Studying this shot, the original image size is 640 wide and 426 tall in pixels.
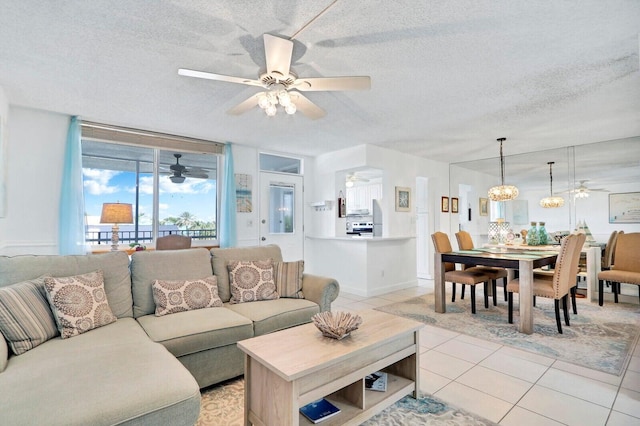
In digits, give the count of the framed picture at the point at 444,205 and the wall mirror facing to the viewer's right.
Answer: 0

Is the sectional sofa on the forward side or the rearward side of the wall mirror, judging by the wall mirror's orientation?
on the forward side

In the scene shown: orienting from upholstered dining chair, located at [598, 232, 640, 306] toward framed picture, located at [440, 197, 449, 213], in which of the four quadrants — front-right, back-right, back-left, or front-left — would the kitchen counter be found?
front-left

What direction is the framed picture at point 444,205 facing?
toward the camera

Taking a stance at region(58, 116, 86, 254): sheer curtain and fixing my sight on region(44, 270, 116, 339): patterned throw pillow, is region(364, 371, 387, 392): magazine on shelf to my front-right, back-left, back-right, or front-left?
front-left

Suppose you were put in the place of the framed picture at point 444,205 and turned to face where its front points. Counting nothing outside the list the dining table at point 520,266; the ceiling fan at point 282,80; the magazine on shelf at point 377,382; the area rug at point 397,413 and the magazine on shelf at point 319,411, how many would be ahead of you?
5

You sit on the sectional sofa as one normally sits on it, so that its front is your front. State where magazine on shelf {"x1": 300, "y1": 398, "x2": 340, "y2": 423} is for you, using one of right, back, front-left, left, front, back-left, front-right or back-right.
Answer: front

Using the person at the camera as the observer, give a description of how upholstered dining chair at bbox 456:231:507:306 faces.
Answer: facing the viewer and to the right of the viewer

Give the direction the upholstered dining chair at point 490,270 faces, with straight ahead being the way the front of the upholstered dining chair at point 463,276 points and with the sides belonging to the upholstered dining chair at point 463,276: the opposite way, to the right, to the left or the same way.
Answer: the same way

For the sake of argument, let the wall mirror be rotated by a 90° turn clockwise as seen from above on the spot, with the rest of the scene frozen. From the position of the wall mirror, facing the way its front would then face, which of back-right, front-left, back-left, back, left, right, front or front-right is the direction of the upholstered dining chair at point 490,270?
left

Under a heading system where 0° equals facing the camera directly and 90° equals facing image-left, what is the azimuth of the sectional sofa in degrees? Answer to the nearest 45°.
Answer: approximately 315°

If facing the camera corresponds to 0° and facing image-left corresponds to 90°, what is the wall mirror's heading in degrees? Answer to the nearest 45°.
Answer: approximately 45°

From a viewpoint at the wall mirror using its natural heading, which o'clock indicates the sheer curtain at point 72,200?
The sheer curtain is roughly at 12 o'clock from the wall mirror.
